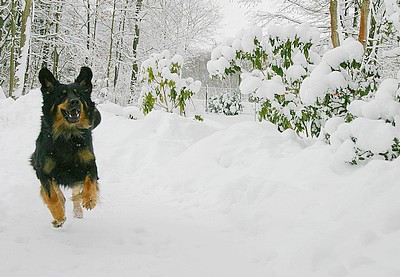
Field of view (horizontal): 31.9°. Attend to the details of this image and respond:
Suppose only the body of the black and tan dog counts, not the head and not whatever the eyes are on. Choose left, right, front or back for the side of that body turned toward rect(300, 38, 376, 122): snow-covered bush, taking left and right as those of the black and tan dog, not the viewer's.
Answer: left

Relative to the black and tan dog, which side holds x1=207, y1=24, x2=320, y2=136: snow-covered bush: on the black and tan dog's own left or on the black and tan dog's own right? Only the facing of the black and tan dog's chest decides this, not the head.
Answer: on the black and tan dog's own left

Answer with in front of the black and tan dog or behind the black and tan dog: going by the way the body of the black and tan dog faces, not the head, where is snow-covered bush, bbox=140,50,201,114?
behind

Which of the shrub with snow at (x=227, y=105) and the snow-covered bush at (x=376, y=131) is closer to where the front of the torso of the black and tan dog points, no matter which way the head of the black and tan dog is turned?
the snow-covered bush

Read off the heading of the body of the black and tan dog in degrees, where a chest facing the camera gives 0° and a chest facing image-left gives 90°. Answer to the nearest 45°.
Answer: approximately 0°

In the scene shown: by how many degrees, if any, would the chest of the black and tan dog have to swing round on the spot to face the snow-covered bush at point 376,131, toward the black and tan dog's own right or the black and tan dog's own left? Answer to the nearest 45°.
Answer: approximately 90° to the black and tan dog's own left
